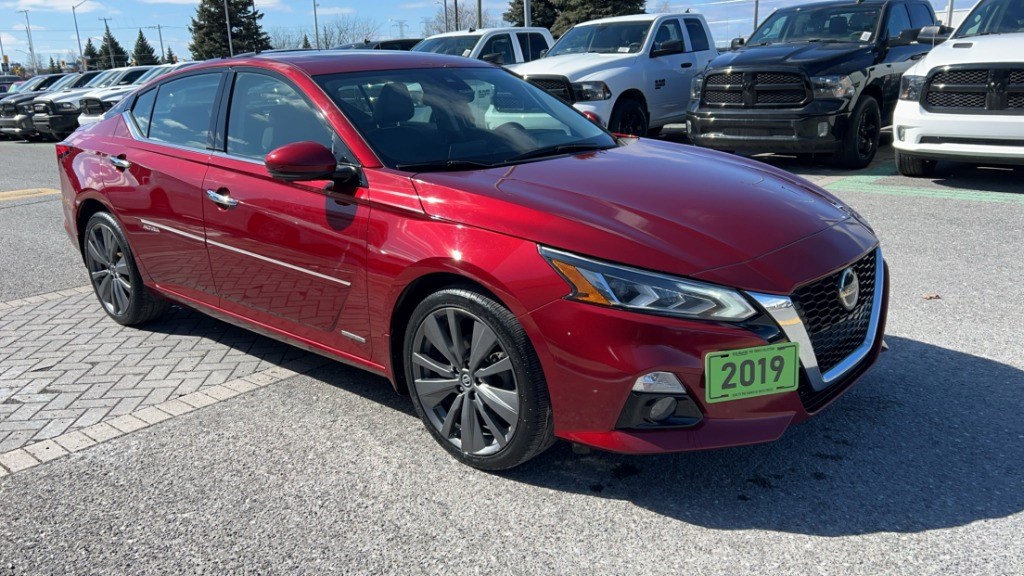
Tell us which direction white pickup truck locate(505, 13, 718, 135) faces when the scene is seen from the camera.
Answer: facing the viewer and to the left of the viewer

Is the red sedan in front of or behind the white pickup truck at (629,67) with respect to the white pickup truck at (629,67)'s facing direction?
in front

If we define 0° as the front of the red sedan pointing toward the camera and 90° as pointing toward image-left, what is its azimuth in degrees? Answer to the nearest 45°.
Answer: approximately 315°

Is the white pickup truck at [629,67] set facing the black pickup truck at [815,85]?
no

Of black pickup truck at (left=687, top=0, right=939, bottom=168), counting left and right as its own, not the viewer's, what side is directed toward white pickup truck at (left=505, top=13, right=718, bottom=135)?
right

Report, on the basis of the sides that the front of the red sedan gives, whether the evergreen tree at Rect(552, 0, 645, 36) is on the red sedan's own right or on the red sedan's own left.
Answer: on the red sedan's own left

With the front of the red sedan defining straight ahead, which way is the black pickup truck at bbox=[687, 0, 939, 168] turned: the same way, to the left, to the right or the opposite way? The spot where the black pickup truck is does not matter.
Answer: to the right

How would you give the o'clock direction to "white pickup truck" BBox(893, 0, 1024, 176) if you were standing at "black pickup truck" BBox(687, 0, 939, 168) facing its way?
The white pickup truck is roughly at 9 o'clock from the black pickup truck.

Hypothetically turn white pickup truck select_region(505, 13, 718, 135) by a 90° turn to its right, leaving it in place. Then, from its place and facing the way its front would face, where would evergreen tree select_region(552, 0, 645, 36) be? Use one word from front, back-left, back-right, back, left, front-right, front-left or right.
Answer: front-right

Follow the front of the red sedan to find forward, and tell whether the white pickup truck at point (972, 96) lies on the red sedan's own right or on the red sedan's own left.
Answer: on the red sedan's own left

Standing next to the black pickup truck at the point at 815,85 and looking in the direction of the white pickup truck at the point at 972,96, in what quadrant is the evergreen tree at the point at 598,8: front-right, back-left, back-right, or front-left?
back-left

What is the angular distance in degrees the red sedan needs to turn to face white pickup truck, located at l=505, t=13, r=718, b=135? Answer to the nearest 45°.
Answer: approximately 135° to its left

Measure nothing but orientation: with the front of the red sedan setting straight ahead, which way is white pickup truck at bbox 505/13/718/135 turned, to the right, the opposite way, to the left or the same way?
to the right

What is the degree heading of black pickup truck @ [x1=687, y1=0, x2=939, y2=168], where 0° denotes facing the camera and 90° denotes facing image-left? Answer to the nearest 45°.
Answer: approximately 45°

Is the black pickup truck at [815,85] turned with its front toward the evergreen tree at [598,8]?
no

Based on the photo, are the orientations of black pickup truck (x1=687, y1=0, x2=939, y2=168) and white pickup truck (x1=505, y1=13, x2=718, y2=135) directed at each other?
no

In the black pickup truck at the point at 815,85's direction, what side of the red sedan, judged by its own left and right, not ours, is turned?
left

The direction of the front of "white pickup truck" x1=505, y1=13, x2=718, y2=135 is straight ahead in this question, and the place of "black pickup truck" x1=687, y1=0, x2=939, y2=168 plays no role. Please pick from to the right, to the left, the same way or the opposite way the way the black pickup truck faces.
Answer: the same way
